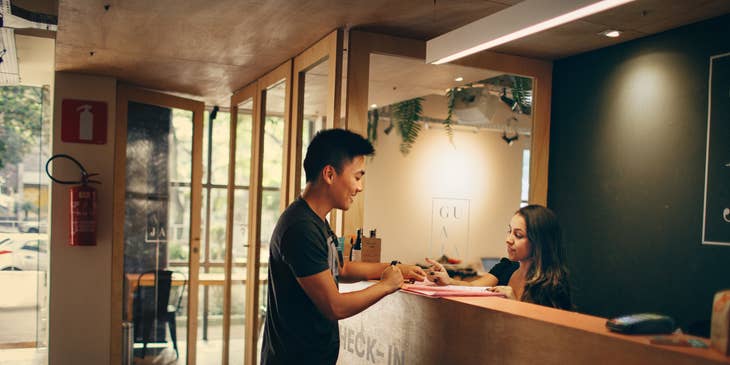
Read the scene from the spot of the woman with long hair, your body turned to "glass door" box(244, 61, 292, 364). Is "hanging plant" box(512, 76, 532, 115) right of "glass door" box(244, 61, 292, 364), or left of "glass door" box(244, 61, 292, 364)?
right

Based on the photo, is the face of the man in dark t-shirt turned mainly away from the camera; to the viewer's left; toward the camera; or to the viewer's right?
to the viewer's right

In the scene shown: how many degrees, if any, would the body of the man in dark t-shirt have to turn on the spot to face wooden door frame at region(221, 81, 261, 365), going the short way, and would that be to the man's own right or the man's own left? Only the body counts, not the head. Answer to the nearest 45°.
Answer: approximately 90° to the man's own left

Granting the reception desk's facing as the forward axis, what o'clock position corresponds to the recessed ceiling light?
The recessed ceiling light is roughly at 5 o'clock from the reception desk.

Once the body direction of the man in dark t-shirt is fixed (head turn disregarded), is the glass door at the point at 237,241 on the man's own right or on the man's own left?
on the man's own left

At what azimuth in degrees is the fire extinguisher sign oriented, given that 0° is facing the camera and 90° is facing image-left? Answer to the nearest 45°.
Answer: approximately 0°

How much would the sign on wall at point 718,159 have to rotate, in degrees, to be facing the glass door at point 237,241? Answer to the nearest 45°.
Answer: approximately 45° to its right

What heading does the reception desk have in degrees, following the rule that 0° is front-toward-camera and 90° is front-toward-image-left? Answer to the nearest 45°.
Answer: approximately 45°

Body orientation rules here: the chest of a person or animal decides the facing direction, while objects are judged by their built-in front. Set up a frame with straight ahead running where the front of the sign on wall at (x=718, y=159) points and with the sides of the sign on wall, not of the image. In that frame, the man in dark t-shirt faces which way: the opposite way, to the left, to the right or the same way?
the opposite way
